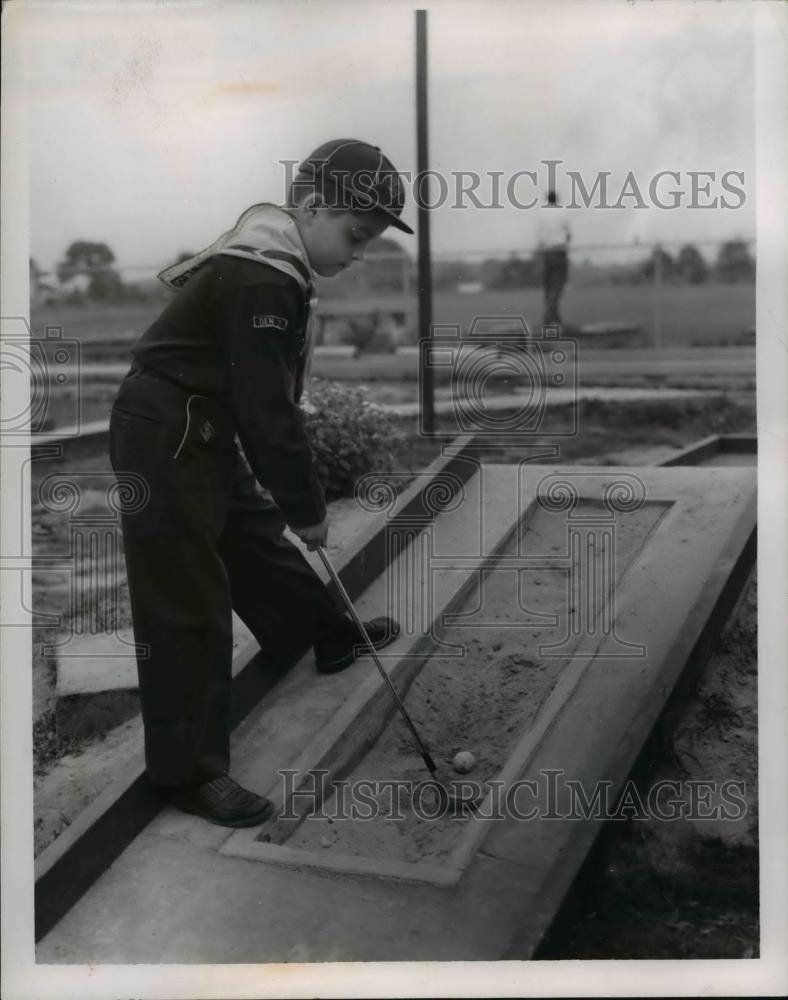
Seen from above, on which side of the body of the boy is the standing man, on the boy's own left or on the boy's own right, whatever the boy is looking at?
on the boy's own left

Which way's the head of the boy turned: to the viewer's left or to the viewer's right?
to the viewer's right

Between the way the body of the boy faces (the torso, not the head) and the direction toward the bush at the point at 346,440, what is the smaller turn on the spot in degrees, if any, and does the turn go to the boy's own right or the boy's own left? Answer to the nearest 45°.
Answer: approximately 90° to the boy's own left

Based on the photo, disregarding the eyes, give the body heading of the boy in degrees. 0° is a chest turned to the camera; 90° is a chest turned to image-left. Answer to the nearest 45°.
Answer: approximately 270°
